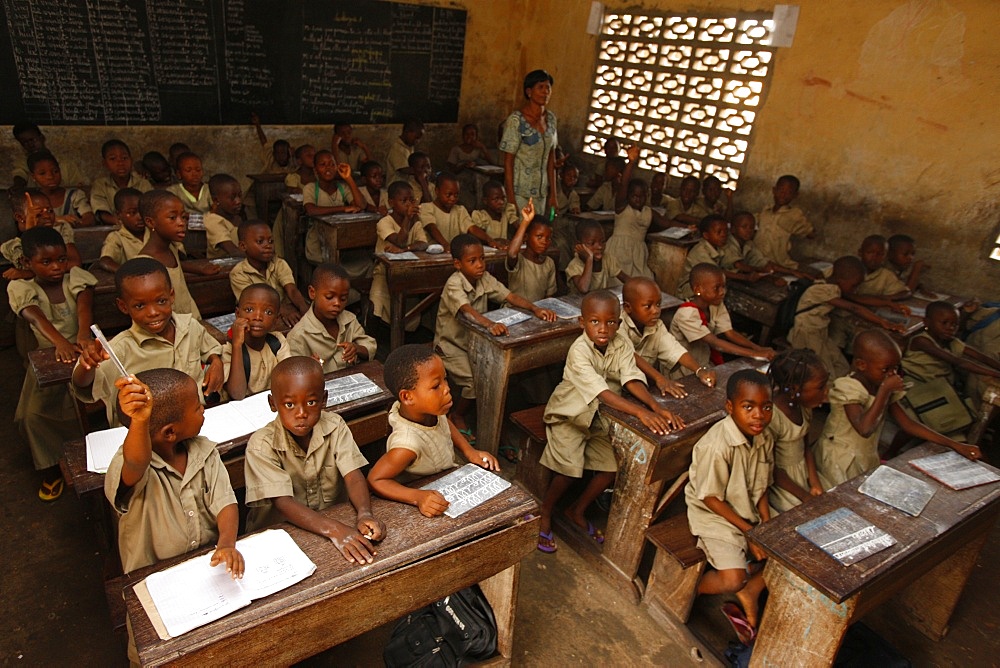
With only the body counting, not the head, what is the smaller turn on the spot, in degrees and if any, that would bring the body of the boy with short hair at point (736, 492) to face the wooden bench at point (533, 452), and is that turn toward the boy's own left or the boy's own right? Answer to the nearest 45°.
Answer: approximately 135° to the boy's own right

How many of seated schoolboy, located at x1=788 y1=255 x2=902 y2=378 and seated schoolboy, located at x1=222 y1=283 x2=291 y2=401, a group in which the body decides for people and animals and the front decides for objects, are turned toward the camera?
1

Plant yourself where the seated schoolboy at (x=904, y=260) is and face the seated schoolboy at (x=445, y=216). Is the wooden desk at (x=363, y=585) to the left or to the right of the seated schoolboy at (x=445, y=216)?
left

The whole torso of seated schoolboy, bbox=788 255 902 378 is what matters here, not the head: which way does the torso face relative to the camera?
to the viewer's right

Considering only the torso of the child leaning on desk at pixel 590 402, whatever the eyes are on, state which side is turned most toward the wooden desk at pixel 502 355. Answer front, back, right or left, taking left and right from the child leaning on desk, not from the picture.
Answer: back

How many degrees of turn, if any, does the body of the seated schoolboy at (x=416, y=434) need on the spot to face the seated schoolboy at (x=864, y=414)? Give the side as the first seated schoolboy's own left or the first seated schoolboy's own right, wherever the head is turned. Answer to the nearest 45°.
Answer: approximately 45° to the first seated schoolboy's own left

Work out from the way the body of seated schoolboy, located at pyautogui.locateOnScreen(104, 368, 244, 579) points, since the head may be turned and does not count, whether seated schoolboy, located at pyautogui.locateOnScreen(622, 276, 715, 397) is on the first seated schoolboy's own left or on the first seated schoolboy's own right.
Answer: on the first seated schoolboy's own left

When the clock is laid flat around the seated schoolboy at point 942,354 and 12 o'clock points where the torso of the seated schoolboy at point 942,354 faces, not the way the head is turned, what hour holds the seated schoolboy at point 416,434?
the seated schoolboy at point 416,434 is roughly at 2 o'clock from the seated schoolboy at point 942,354.
